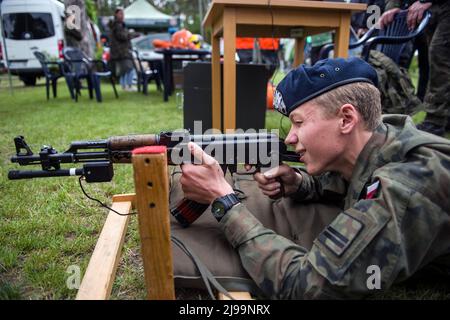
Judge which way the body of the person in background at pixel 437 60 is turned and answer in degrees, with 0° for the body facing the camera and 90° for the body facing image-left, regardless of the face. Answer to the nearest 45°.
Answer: approximately 90°
